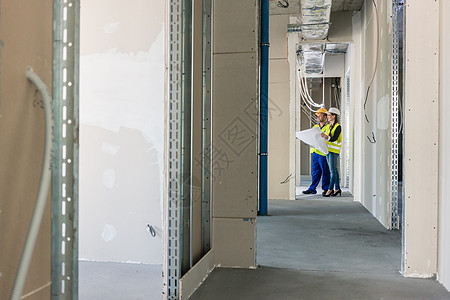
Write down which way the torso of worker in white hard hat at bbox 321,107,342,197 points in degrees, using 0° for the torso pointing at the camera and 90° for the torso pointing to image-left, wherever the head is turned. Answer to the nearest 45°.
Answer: approximately 90°

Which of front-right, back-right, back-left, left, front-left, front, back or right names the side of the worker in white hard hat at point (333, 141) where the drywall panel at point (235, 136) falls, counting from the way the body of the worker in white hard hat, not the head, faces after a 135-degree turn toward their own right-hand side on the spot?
back-right

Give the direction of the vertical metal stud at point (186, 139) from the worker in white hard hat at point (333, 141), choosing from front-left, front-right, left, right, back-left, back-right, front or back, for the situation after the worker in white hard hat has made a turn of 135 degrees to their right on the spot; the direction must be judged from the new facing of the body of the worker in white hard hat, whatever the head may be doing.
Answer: back-right

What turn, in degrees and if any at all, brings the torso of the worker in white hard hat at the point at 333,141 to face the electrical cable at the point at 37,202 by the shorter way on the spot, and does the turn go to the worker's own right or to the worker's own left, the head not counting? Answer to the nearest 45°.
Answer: approximately 90° to the worker's own left
